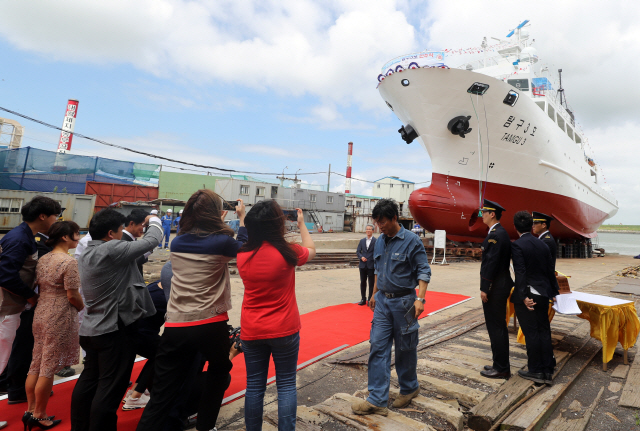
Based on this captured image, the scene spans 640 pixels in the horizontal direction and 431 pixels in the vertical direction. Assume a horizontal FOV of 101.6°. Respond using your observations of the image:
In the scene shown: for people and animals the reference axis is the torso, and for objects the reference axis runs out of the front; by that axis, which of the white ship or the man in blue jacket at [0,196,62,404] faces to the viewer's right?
the man in blue jacket

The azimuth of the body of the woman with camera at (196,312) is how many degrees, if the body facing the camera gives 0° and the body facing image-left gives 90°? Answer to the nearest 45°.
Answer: approximately 225°

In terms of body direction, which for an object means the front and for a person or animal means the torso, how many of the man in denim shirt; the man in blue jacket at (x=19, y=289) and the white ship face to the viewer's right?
1

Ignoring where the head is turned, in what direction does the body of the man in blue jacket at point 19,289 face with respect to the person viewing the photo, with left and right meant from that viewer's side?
facing to the right of the viewer

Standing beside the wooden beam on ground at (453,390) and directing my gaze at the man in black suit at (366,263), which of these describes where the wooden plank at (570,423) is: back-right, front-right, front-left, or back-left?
back-right

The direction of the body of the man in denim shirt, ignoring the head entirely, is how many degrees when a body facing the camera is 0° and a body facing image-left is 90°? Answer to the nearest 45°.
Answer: approximately 45°

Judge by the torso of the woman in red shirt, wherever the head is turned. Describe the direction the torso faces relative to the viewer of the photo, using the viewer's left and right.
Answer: facing away from the viewer and to the right of the viewer

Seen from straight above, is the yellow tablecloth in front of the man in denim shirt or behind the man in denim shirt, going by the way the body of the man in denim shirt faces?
behind

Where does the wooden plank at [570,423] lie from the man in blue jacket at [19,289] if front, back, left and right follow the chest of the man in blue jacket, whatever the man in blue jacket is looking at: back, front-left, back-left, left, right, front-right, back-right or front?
front-right

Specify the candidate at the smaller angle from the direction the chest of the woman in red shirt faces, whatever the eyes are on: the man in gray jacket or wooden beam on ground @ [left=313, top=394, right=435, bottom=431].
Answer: the wooden beam on ground

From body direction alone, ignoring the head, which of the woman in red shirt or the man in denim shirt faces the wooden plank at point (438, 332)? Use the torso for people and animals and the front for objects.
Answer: the woman in red shirt

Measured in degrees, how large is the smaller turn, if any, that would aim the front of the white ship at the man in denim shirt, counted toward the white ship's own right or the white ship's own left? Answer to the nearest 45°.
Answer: approximately 45° to the white ship's own left

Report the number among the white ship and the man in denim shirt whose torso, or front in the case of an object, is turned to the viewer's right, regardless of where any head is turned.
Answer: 0

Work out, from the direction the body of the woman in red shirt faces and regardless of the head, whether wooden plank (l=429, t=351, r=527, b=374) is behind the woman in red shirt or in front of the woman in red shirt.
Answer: in front

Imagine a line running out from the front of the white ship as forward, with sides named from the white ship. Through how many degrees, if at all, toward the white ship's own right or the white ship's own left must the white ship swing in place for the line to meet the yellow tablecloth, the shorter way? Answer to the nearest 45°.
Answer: approximately 45° to the white ship's own left

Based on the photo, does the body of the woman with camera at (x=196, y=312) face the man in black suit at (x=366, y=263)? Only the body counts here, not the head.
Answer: yes
